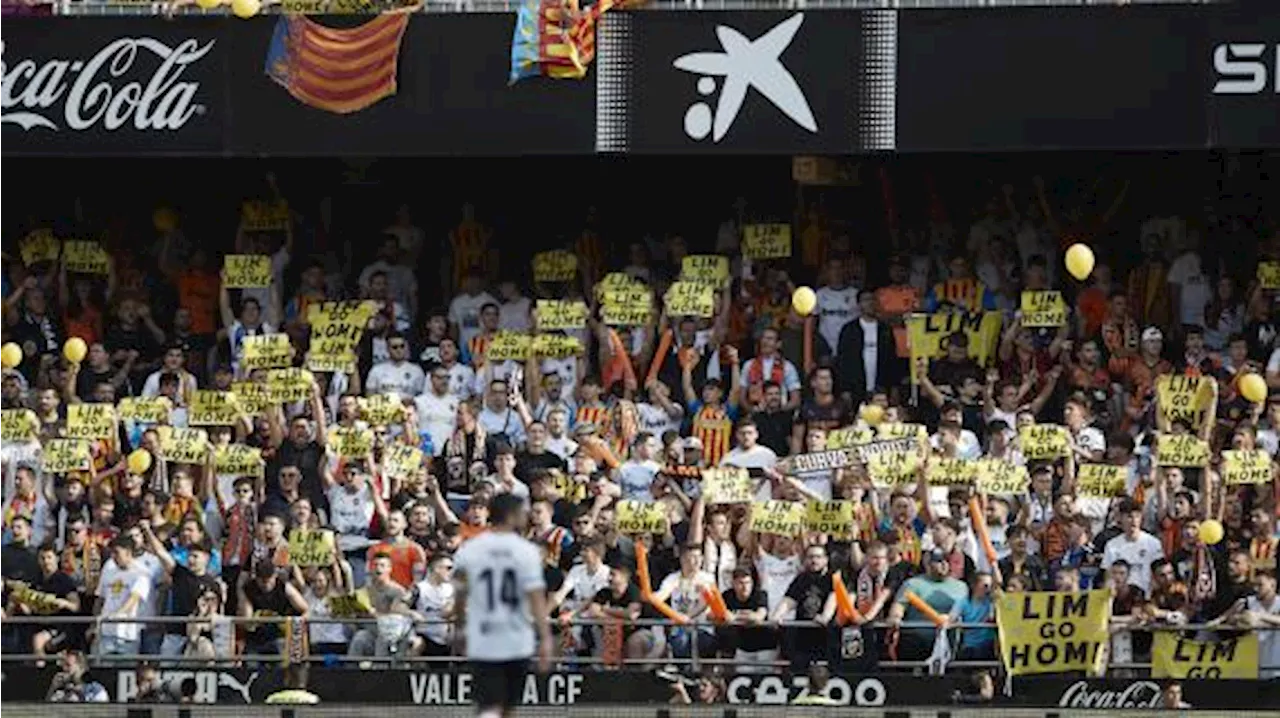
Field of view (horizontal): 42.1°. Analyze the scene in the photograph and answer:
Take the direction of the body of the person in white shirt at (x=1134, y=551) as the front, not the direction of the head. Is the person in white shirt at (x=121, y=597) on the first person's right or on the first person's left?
on the first person's right

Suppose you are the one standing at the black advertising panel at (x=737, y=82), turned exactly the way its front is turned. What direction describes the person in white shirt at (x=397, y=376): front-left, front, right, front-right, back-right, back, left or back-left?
right

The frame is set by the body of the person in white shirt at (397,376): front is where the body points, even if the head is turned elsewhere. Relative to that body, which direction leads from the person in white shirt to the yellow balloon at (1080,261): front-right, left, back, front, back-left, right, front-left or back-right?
left

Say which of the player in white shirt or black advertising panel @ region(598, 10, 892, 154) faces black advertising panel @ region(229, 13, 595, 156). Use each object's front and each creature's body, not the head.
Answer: the player in white shirt

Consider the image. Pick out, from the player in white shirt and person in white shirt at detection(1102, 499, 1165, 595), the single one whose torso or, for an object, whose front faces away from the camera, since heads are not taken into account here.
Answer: the player in white shirt

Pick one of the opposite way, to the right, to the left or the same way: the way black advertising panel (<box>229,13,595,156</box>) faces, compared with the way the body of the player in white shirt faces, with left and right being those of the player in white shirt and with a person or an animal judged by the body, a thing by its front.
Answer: the opposite way

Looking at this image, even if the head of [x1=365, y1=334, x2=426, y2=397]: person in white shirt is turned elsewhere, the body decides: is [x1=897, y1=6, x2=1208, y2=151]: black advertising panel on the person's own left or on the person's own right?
on the person's own left

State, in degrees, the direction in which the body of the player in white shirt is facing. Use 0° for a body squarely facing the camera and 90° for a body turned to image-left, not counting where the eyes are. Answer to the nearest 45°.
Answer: approximately 180°

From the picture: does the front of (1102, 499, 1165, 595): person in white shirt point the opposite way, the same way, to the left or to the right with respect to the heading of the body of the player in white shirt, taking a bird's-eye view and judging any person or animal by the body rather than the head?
the opposite way
